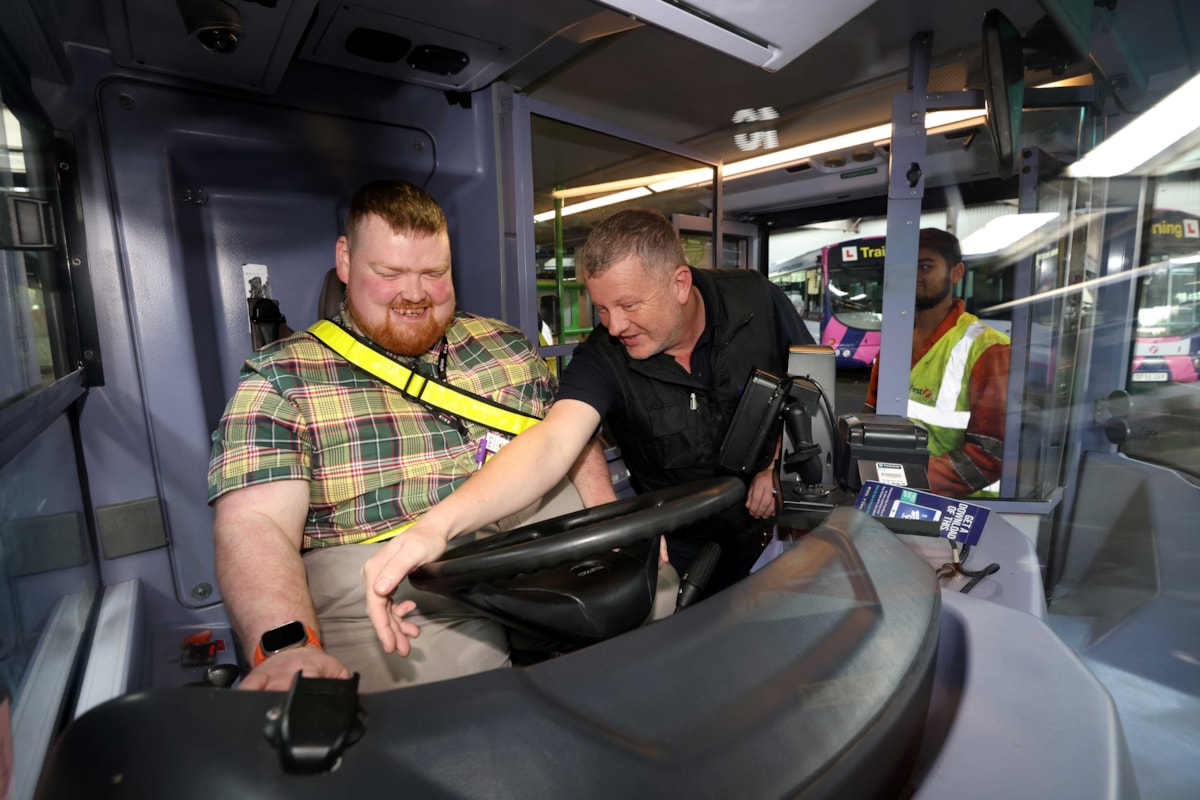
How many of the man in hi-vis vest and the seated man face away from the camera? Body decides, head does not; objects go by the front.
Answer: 0

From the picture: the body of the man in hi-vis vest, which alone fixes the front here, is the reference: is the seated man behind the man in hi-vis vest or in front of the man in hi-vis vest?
in front

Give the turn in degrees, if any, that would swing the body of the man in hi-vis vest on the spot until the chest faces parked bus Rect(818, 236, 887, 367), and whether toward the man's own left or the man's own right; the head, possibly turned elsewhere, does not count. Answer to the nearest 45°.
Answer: approximately 135° to the man's own right

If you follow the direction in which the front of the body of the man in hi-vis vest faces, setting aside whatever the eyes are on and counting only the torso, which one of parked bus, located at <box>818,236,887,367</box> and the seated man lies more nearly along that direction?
the seated man

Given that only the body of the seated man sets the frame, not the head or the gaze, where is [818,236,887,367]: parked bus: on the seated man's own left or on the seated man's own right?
on the seated man's own left

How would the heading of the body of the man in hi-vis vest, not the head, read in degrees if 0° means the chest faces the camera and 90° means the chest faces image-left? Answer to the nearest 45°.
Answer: approximately 45°
